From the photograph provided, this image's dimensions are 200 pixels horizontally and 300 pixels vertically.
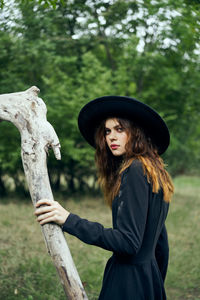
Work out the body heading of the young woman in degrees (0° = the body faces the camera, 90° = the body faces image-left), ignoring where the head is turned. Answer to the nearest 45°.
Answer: approximately 135°
